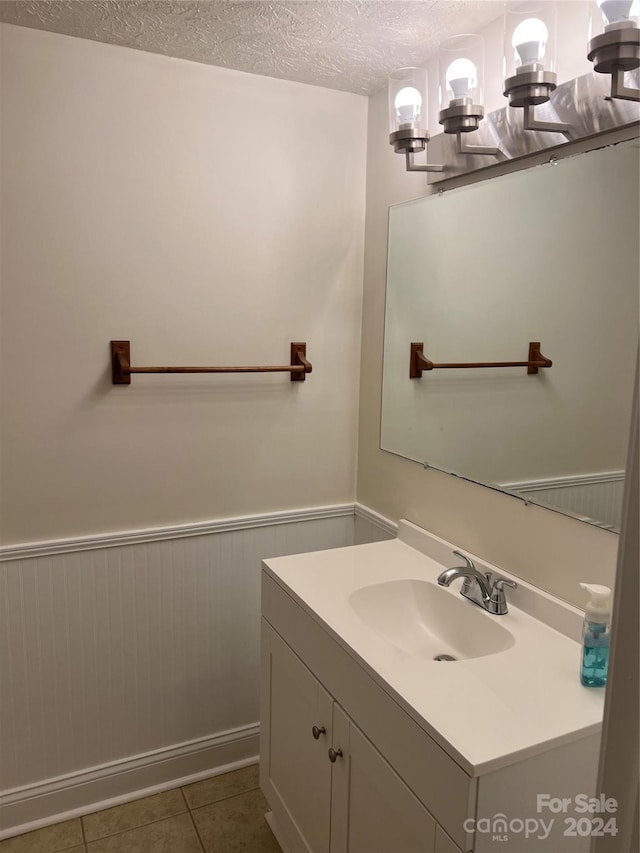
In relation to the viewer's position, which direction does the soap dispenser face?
facing to the left of the viewer

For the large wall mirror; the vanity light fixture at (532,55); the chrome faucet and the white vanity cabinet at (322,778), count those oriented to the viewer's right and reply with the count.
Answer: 0

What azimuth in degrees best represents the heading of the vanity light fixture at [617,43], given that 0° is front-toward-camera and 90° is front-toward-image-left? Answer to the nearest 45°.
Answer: approximately 45°

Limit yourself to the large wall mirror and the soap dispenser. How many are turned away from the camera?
0

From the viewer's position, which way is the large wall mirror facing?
facing the viewer and to the left of the viewer

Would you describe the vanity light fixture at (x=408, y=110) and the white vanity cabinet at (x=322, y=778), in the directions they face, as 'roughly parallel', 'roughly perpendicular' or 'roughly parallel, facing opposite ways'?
roughly parallel

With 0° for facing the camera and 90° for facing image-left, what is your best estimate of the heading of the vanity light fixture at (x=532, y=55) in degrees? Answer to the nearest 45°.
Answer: approximately 45°

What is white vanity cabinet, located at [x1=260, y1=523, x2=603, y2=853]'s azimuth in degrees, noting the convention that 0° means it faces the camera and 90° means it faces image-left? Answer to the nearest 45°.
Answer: approximately 45°

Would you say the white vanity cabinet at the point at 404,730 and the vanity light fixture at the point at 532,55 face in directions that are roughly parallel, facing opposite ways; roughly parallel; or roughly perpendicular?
roughly parallel

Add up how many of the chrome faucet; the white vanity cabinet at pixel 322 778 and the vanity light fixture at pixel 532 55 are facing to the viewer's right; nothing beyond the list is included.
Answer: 0
